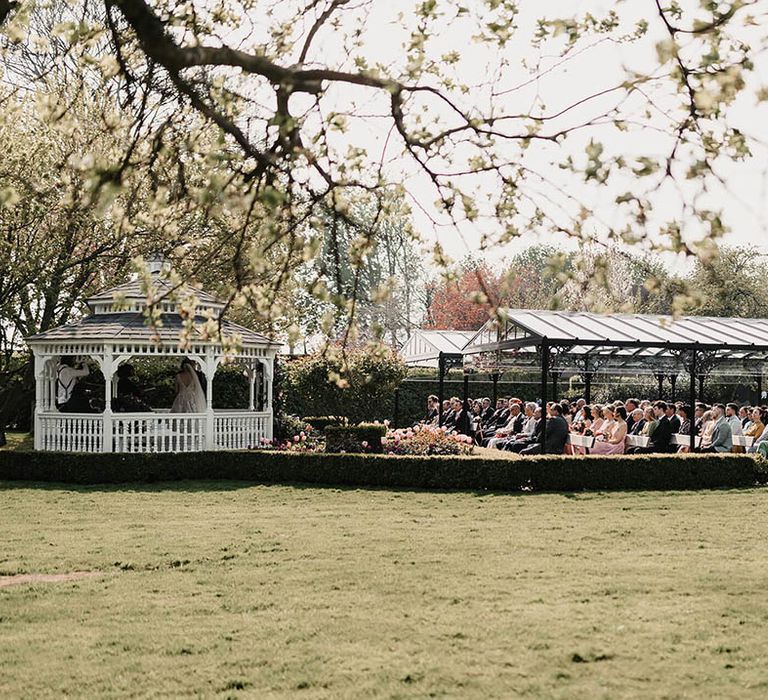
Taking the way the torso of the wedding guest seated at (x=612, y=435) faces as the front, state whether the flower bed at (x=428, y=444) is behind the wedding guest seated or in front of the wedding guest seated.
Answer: in front

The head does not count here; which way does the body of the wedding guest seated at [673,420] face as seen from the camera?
to the viewer's left

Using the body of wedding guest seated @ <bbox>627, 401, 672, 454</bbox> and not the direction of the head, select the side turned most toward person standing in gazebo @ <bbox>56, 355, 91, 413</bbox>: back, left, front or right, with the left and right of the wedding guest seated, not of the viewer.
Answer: front

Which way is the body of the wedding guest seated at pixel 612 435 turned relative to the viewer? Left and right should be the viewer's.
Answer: facing to the left of the viewer

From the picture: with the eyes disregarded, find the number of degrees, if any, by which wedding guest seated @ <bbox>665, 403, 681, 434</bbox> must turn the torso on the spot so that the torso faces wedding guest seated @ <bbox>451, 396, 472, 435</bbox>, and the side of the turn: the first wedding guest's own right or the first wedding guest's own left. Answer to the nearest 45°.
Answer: approximately 45° to the first wedding guest's own right

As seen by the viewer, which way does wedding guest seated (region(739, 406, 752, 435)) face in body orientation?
to the viewer's left

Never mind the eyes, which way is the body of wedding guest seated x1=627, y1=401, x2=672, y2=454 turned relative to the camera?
to the viewer's left

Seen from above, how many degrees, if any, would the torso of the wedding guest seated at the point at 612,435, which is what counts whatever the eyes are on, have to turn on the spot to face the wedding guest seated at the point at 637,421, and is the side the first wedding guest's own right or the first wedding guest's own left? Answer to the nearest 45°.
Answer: approximately 90° to the first wedding guest's own right

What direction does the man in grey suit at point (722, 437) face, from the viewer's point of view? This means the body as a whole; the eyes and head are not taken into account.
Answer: to the viewer's left

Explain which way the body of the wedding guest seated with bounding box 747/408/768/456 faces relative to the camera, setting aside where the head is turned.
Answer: to the viewer's left

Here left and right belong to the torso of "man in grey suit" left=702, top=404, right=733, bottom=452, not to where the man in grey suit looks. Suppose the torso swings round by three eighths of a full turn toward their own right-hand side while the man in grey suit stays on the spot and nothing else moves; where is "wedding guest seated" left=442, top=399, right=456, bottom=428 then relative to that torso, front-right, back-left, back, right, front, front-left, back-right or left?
left

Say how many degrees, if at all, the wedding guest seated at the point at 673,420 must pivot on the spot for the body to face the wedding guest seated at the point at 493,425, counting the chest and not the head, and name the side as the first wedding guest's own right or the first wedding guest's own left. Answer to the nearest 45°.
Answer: approximately 45° to the first wedding guest's own right

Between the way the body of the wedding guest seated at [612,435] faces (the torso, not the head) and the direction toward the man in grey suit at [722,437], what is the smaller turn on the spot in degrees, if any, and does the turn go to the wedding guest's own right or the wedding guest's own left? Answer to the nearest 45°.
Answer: approximately 180°

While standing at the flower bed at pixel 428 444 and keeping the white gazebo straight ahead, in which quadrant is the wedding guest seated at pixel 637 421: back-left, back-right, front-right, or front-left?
back-right

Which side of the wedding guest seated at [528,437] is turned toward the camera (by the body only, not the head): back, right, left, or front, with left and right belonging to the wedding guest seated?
left

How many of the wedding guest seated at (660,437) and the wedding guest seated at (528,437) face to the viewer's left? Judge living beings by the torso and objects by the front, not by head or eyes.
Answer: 2

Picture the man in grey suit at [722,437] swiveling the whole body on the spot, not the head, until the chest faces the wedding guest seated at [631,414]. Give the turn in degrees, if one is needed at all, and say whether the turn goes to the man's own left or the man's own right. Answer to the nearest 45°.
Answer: approximately 45° to the man's own right

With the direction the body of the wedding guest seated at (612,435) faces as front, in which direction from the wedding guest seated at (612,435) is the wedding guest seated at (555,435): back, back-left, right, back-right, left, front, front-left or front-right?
front-left
